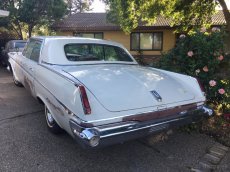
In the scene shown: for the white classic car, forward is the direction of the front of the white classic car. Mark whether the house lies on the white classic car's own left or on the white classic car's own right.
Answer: on the white classic car's own right

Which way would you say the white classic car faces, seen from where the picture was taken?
facing away from the viewer and to the left of the viewer

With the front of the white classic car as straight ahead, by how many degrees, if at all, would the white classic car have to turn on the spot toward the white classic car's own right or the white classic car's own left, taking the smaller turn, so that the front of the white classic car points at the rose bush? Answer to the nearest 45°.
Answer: approximately 90° to the white classic car's own right

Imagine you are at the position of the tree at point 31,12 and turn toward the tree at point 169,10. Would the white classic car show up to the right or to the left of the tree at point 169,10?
right

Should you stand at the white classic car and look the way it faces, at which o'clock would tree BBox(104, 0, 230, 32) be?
The tree is roughly at 2 o'clock from the white classic car.

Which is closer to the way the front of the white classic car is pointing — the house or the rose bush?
the house

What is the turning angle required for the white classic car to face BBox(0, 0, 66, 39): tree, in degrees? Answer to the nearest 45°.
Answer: approximately 45° to its right
